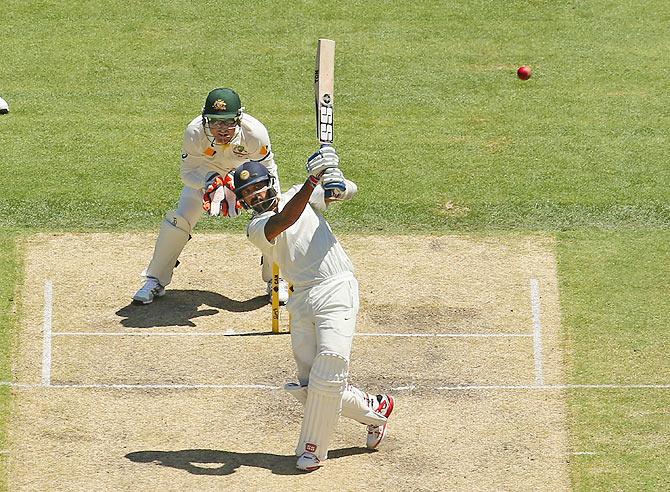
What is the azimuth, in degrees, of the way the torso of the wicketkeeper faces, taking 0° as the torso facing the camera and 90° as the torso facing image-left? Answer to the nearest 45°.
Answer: approximately 0°

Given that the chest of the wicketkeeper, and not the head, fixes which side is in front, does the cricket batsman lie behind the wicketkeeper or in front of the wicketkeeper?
in front

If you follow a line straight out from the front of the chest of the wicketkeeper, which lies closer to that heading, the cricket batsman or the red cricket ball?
the cricket batsman

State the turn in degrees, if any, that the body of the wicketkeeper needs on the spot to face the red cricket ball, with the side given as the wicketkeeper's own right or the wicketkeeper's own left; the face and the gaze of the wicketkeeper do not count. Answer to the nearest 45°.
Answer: approximately 135° to the wicketkeeper's own left
